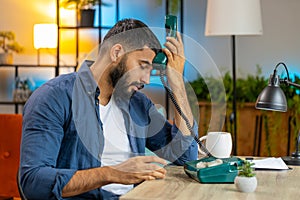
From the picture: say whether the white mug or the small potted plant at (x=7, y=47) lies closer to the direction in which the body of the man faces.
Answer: the white mug

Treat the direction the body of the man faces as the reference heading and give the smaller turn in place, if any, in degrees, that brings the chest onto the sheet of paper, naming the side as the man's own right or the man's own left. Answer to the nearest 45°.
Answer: approximately 45° to the man's own left

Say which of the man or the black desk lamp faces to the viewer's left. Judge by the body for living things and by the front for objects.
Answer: the black desk lamp

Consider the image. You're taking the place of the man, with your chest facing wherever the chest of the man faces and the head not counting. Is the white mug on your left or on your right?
on your left

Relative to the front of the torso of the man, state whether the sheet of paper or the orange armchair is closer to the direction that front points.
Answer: the sheet of paper

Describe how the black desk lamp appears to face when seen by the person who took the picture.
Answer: facing to the left of the viewer

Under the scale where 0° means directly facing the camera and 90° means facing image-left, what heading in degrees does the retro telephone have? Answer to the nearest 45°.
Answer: approximately 90°

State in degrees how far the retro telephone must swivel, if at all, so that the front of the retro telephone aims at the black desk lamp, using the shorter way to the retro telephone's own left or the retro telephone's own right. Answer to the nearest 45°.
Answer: approximately 135° to the retro telephone's own right

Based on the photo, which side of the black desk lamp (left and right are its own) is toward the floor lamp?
right
